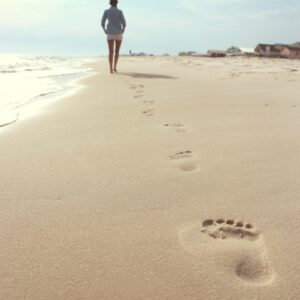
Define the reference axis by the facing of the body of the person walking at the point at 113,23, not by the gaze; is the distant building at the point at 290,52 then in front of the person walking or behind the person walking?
in front

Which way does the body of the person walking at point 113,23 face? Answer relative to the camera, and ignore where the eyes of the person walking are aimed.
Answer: away from the camera

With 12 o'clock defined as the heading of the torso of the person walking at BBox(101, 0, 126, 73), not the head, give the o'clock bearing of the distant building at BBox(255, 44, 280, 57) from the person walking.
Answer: The distant building is roughly at 1 o'clock from the person walking.
